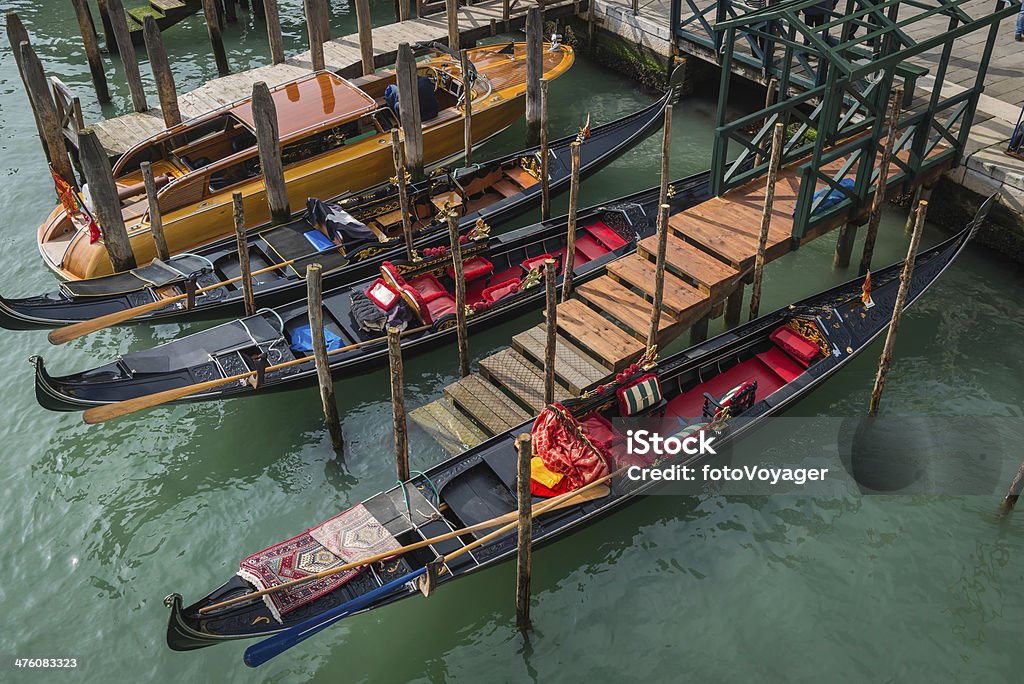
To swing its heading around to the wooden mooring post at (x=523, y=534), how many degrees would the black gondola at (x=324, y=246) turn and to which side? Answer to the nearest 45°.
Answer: approximately 135° to its right

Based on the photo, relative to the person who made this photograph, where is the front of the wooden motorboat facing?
facing away from the viewer and to the right of the viewer

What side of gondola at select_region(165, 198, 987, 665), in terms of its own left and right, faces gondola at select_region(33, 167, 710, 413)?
left

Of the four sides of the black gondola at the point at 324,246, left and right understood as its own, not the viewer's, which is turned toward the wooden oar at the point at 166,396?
back

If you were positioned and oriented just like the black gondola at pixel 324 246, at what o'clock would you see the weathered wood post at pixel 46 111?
The weathered wood post is roughly at 9 o'clock from the black gondola.

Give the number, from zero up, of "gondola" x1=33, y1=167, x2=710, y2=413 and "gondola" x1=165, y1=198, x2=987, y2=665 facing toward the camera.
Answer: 0

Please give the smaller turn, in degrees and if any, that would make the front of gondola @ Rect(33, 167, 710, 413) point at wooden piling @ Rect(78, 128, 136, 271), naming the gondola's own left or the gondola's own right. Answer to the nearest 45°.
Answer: approximately 90° to the gondola's own left

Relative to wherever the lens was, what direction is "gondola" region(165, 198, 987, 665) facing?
facing away from the viewer and to the right of the viewer

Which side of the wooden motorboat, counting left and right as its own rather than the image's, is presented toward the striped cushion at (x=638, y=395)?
right

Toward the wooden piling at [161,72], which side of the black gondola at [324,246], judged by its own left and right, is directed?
left

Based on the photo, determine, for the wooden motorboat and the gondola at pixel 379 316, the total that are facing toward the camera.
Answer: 0

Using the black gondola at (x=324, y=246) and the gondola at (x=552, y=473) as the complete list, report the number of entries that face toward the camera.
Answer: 0

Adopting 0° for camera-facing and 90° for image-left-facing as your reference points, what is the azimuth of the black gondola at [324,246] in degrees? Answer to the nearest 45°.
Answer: approximately 225°

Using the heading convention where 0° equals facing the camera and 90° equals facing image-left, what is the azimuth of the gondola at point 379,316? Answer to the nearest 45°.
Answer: approximately 225°
